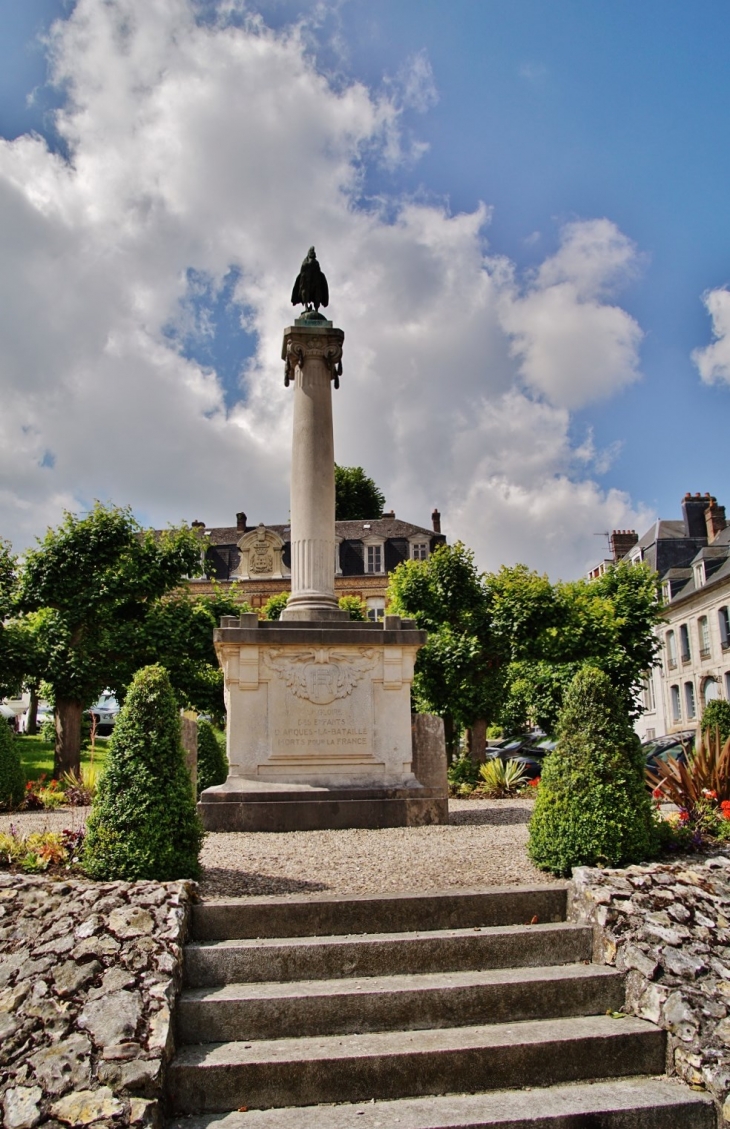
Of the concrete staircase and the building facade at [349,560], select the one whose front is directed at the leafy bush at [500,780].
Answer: the building facade

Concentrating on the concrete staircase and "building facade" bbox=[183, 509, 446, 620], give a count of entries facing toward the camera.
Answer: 2

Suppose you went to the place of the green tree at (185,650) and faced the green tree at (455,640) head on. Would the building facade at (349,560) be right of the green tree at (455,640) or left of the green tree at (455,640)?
left

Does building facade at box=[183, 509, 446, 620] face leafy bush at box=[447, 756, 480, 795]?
yes

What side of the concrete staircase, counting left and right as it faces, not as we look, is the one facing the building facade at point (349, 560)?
back

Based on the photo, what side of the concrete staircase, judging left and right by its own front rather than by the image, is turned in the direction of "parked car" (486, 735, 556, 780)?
back

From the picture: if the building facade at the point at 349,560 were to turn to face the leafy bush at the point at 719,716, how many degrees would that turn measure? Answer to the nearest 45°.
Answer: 0° — it already faces it

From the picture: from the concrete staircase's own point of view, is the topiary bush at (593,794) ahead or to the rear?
to the rear

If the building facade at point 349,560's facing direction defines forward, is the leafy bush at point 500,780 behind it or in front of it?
in front

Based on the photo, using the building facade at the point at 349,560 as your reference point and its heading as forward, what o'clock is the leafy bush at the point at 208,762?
The leafy bush is roughly at 12 o'clock from the building facade.

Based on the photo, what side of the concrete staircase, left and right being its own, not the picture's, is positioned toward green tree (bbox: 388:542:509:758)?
back

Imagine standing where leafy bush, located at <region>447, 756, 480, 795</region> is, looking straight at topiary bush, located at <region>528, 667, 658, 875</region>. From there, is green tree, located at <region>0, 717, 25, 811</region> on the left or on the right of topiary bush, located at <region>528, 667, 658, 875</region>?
right

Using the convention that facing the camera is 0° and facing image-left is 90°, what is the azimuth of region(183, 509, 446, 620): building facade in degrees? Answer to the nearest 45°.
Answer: approximately 0°
